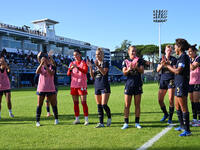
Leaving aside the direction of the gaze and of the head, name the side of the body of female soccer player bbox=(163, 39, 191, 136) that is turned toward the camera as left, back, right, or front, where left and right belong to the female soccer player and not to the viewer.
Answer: left

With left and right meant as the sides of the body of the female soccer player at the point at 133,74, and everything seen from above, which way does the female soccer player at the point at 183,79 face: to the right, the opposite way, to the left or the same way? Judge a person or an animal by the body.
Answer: to the right

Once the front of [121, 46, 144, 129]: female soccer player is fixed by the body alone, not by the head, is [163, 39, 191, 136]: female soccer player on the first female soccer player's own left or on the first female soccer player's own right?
on the first female soccer player's own left

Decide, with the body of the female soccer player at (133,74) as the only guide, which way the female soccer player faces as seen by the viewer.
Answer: toward the camera

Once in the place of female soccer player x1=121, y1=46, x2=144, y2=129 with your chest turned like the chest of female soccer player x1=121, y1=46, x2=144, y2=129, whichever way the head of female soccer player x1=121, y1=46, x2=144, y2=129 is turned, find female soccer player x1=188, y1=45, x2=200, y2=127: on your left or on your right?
on your left

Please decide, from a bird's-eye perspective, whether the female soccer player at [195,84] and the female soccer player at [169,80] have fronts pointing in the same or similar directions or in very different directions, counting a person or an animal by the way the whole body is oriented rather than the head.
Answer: same or similar directions

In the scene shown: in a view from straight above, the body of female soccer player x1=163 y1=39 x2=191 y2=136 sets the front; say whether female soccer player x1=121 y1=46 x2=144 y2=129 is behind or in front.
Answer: in front

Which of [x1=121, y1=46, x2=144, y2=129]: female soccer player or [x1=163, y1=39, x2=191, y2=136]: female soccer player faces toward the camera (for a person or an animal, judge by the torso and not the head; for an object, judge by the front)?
[x1=121, y1=46, x2=144, y2=129]: female soccer player

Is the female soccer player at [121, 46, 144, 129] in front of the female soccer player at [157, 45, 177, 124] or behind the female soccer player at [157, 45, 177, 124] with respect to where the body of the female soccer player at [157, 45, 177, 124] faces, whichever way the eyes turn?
in front

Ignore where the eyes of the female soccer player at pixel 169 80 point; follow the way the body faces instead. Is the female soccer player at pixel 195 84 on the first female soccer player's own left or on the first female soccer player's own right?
on the first female soccer player's own left

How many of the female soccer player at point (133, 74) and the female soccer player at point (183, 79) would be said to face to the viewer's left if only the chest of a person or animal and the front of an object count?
1

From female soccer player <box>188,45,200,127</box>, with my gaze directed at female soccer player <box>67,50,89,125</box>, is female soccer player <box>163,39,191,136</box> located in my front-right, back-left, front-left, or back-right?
front-left

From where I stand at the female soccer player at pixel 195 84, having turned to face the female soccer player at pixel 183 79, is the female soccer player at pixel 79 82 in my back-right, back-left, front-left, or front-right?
front-right
